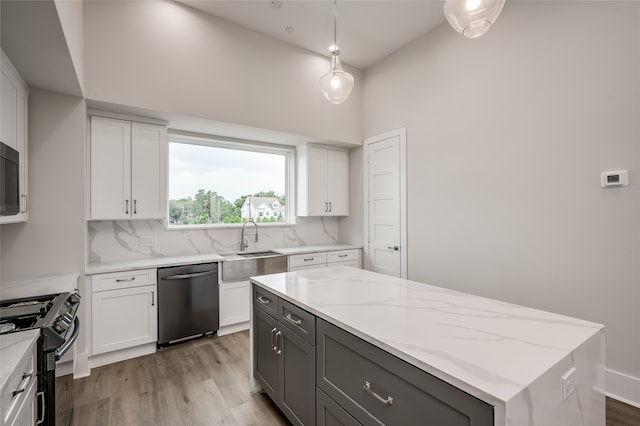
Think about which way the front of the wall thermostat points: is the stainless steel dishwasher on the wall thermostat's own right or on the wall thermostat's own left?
on the wall thermostat's own right

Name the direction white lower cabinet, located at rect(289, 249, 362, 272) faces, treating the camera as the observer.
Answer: facing the viewer and to the right of the viewer

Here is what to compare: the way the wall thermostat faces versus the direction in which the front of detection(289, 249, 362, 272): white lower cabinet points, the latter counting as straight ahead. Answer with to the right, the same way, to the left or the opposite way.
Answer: to the right

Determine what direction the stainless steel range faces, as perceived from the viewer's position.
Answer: facing to the right of the viewer

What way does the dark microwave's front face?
to the viewer's right

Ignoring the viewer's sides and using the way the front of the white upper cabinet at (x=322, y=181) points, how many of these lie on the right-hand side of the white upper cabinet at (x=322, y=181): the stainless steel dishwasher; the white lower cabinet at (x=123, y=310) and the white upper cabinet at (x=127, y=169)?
3

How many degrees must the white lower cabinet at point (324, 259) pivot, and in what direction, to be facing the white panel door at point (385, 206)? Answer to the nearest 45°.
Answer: approximately 45° to its left

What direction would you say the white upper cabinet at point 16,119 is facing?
to the viewer's right

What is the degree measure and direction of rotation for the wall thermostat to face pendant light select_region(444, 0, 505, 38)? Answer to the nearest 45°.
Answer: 0° — it already faces it

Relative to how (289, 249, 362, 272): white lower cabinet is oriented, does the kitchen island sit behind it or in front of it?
in front
